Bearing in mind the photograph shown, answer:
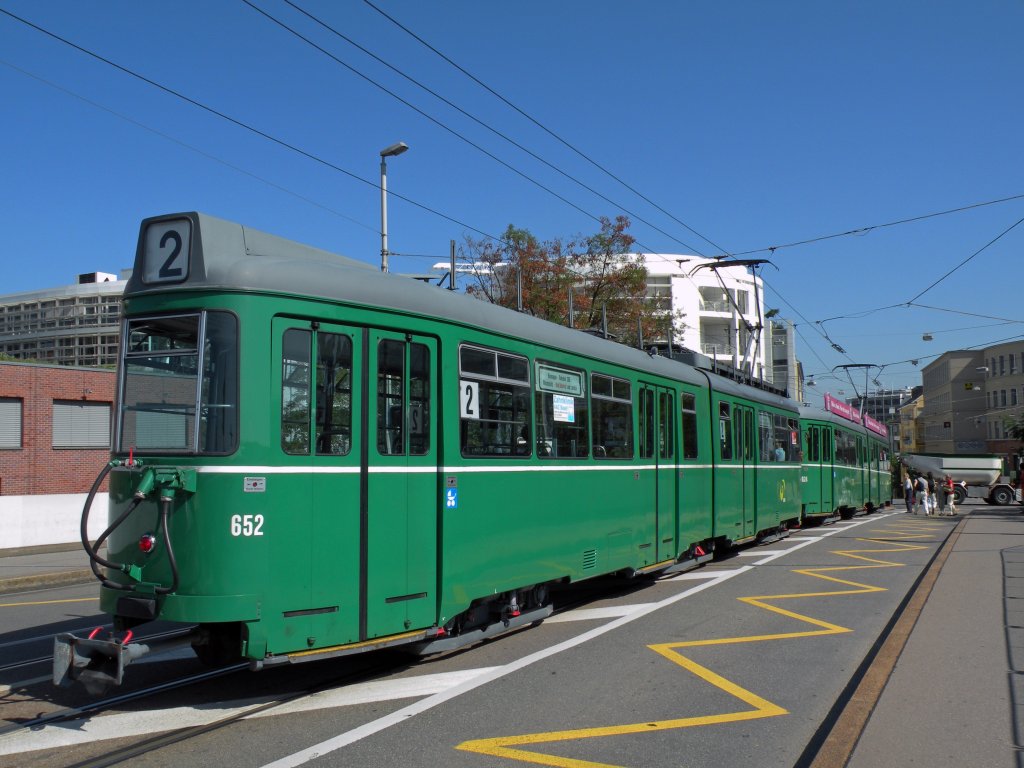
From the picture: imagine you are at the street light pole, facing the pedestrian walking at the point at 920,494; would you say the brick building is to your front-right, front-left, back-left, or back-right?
back-left

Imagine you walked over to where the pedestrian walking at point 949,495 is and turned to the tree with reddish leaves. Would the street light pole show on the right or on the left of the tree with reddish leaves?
left

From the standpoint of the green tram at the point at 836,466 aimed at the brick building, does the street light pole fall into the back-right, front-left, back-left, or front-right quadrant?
front-left

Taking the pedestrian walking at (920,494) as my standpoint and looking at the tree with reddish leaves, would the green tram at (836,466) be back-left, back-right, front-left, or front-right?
front-left

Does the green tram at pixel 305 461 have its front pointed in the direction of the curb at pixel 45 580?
no

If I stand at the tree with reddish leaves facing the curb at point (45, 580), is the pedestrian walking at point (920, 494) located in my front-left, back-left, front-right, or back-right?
back-left

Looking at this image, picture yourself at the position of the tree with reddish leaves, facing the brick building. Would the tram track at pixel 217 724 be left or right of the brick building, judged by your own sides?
left

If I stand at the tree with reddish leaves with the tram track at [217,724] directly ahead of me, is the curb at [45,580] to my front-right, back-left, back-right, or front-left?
front-right
